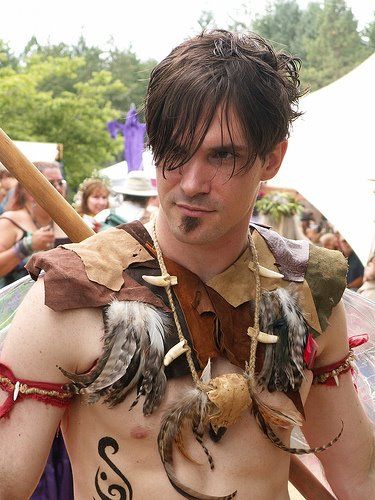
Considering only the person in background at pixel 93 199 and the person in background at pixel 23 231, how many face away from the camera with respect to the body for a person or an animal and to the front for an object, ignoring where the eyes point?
0

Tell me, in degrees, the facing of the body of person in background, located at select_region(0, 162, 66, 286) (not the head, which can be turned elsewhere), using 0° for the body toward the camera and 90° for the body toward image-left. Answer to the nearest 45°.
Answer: approximately 315°

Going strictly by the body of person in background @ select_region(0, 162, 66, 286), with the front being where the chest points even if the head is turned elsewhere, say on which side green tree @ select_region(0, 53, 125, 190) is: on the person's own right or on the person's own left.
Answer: on the person's own left

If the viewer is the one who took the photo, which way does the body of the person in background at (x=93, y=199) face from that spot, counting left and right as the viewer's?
facing the viewer and to the right of the viewer

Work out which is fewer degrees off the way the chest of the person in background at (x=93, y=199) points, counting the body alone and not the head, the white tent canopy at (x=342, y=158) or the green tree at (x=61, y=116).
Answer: the white tent canopy

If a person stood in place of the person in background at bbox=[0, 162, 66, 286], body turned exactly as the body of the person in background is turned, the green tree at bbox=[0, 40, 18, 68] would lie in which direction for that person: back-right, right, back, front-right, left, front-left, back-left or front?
back-left

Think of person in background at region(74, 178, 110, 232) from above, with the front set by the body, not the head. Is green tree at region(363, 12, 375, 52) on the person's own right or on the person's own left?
on the person's own left
